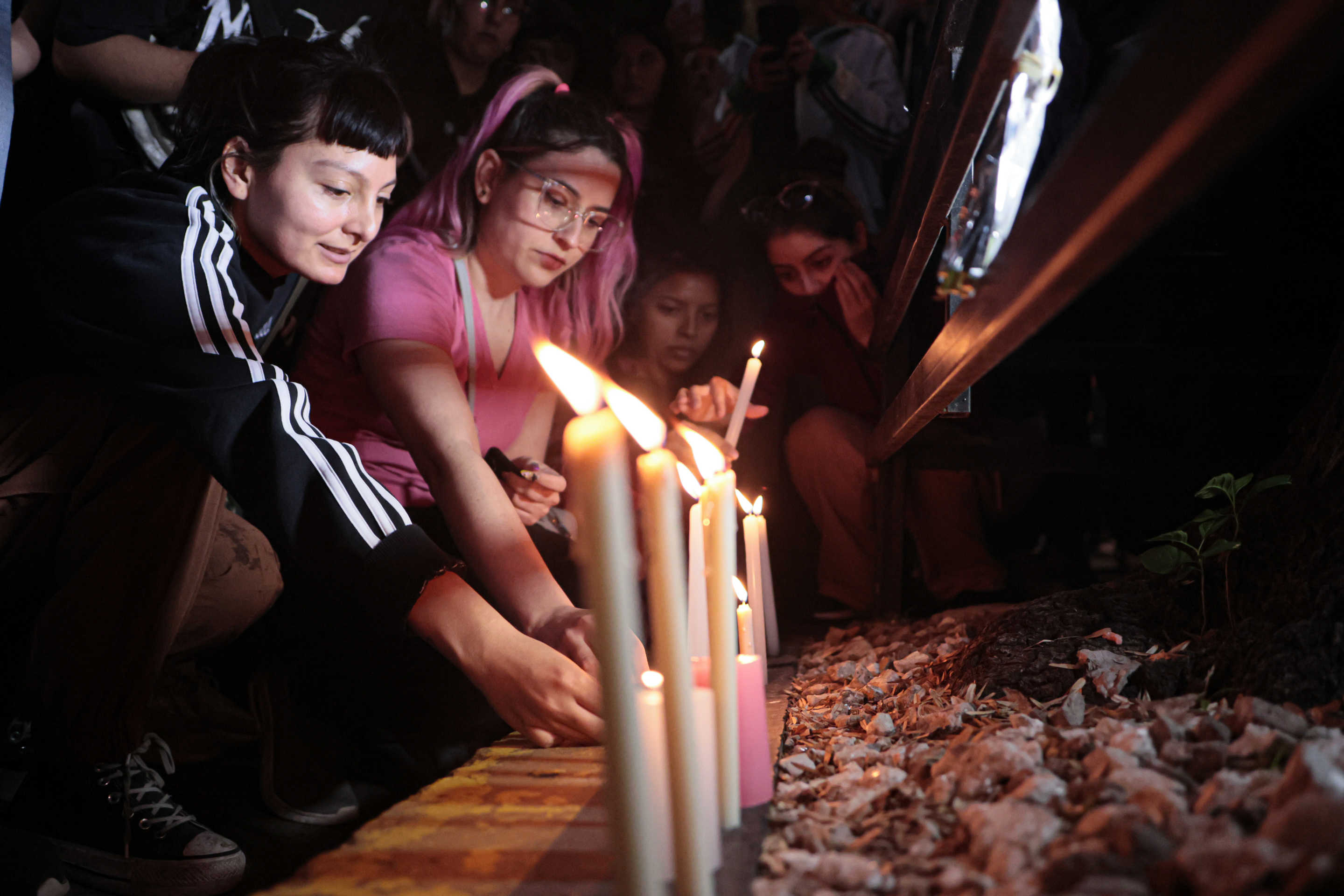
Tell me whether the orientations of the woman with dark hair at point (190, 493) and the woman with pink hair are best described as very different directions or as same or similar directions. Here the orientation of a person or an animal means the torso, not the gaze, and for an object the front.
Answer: same or similar directions

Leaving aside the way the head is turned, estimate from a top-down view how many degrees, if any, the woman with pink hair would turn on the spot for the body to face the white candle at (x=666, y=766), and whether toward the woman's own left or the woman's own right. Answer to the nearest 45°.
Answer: approximately 45° to the woman's own right

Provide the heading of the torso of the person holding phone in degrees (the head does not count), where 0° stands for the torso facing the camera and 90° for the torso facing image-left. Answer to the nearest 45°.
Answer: approximately 45°

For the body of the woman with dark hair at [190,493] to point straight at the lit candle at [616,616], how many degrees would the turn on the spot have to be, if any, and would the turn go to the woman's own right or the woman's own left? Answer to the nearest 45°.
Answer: approximately 45° to the woman's own right

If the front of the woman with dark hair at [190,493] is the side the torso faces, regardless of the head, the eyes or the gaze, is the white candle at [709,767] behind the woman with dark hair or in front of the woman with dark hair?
in front

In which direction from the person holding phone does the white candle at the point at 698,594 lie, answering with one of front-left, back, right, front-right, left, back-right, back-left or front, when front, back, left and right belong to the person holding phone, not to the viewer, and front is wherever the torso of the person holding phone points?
front-left

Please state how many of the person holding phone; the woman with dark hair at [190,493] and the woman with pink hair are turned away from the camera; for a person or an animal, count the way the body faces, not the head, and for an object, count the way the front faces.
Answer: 0

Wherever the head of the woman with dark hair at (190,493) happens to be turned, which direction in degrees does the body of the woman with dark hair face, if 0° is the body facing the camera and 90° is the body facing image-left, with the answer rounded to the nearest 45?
approximately 315°

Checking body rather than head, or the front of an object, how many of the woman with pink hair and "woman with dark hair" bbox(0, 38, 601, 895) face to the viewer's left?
0

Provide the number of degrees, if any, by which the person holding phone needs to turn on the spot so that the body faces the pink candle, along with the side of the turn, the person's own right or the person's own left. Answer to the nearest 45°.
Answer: approximately 45° to the person's own left

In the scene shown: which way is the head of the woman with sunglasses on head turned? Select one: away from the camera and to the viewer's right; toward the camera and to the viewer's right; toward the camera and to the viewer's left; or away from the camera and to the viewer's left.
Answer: toward the camera and to the viewer's left
